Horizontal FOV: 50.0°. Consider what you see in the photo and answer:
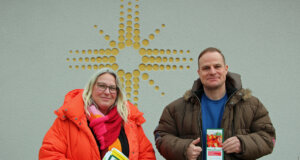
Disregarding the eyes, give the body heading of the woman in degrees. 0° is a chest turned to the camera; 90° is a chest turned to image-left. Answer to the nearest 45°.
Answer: approximately 0°

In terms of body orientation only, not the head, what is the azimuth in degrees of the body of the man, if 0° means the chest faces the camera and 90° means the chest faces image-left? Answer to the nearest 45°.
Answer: approximately 0°

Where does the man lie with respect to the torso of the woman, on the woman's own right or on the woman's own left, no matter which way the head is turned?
on the woman's own left

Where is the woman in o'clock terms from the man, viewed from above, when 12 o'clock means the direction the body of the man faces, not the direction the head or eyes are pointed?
The woman is roughly at 3 o'clock from the man.

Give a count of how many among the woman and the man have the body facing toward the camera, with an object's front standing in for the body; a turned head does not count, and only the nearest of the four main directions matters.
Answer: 2
